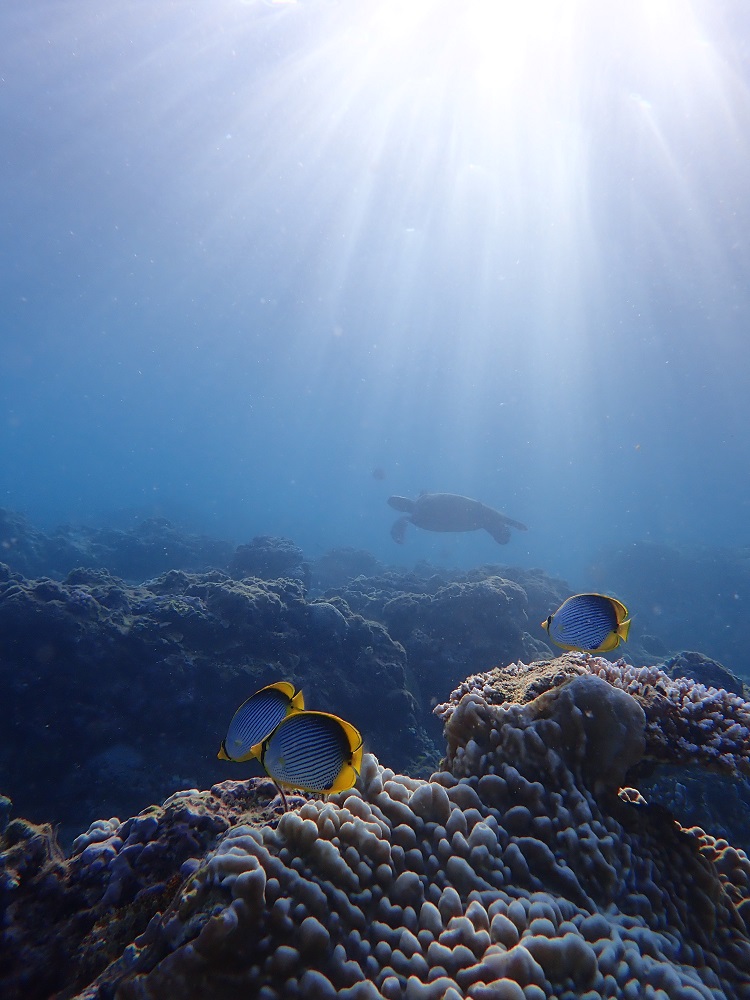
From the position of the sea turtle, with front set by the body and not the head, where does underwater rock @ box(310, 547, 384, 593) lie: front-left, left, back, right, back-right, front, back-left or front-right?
front

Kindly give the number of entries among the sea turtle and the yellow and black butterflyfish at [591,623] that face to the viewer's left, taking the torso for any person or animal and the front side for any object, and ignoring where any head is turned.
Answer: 2

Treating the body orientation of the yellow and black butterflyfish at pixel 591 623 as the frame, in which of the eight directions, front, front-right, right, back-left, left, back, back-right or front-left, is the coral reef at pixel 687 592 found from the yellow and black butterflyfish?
right

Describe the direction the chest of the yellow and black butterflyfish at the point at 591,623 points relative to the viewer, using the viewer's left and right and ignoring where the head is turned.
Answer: facing to the left of the viewer

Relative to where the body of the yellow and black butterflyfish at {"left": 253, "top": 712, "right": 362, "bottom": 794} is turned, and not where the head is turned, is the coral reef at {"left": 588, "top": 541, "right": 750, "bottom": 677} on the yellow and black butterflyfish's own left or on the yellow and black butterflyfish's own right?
on the yellow and black butterflyfish's own right

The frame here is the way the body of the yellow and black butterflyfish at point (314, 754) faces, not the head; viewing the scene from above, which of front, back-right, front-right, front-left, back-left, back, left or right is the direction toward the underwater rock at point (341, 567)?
right

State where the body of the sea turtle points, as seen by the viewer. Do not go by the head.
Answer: to the viewer's left

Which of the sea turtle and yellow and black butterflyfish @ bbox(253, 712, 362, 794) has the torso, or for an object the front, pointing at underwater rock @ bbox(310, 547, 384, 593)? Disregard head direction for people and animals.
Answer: the sea turtle

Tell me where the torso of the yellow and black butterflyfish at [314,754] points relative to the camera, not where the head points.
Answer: to the viewer's left

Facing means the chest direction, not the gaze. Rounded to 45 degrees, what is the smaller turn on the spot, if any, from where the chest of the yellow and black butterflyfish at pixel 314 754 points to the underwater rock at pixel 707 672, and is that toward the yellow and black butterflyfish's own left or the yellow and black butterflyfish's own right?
approximately 135° to the yellow and black butterflyfish's own right

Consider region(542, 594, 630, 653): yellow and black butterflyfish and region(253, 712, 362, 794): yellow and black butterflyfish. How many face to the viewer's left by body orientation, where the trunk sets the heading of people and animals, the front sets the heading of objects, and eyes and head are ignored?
2
